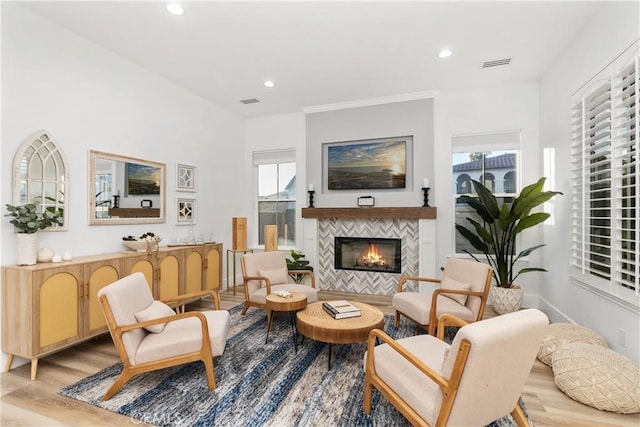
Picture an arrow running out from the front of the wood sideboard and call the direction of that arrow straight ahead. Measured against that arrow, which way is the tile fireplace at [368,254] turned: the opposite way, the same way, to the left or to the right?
to the right

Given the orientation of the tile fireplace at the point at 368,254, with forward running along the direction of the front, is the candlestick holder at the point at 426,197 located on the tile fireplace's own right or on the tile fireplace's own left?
on the tile fireplace's own left

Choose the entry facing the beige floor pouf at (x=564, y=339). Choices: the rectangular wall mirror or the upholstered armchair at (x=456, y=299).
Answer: the rectangular wall mirror

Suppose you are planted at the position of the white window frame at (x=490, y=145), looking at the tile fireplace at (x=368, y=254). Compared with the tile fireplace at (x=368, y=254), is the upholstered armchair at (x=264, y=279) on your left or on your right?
left

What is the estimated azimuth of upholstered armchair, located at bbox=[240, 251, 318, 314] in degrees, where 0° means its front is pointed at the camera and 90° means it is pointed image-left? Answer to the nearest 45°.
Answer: approximately 315°

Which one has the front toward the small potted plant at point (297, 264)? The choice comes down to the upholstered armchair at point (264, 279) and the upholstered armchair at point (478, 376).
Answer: the upholstered armchair at point (478, 376)
